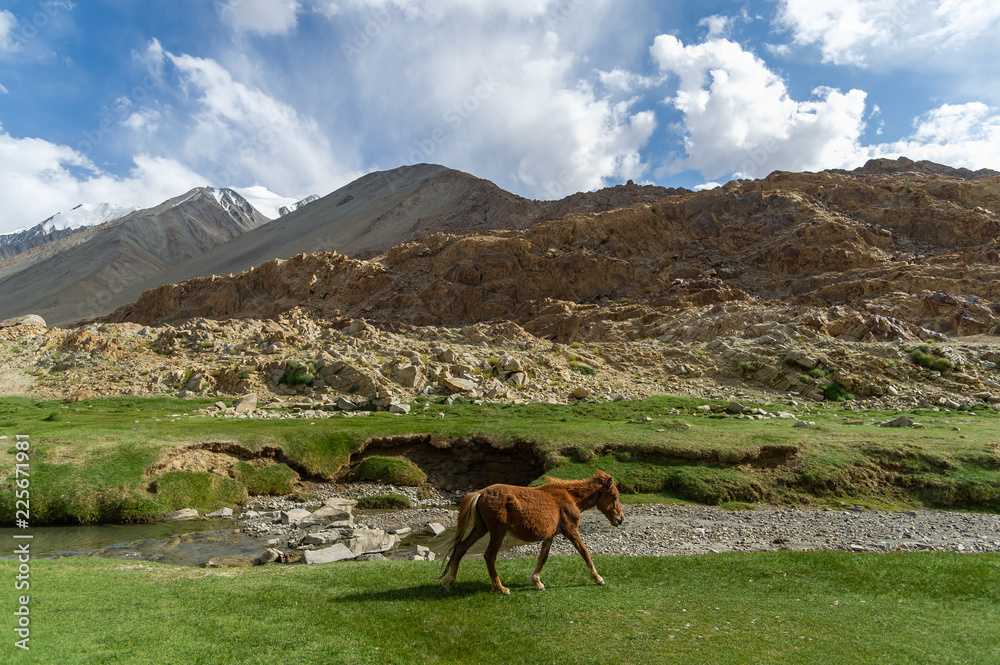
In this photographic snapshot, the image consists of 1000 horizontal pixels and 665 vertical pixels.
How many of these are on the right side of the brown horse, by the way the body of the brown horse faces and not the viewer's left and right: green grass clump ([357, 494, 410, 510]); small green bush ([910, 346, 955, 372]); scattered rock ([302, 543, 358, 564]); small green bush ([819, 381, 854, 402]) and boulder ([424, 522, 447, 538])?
0

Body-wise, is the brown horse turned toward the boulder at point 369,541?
no

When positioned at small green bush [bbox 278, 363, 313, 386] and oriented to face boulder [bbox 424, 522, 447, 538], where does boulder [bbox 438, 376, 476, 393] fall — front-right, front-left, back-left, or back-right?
front-left

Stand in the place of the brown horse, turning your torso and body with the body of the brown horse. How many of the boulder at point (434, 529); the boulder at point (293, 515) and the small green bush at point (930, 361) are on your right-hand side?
0

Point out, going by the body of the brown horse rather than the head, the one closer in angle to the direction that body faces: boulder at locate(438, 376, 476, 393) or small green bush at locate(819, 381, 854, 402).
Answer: the small green bush

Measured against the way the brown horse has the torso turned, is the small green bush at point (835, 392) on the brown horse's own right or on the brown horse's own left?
on the brown horse's own left

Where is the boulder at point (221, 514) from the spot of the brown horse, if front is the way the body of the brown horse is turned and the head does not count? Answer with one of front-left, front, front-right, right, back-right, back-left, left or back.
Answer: back-left

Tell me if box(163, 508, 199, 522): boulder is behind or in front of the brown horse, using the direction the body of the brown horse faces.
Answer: behind

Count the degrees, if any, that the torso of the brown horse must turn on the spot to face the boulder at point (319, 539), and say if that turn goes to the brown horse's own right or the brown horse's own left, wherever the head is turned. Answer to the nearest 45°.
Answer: approximately 135° to the brown horse's own left

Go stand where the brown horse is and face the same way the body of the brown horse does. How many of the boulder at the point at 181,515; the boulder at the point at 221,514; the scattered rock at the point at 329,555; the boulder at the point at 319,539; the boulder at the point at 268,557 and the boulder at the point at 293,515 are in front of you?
0

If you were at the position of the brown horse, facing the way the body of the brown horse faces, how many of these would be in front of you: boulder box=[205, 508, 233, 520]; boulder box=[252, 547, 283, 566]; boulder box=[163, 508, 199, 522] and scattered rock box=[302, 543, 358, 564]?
0

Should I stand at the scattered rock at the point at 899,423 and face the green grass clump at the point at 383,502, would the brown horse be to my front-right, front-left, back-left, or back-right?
front-left

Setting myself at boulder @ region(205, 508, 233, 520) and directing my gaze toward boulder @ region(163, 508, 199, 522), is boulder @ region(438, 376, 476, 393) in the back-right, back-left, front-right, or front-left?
back-right

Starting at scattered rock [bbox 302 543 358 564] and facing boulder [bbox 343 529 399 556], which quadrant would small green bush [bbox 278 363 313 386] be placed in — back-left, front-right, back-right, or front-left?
front-left

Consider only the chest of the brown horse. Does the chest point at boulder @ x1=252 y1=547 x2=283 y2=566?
no

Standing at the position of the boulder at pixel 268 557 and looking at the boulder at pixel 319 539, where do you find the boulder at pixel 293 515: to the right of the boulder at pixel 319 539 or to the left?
left

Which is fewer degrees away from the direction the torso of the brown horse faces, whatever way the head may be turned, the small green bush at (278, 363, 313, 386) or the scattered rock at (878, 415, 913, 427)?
the scattered rock

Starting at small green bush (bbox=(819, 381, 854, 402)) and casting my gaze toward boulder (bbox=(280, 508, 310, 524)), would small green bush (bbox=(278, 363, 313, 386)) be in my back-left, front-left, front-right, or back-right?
front-right

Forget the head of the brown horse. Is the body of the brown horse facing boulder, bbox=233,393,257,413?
no

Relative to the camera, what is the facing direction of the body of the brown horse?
to the viewer's right
